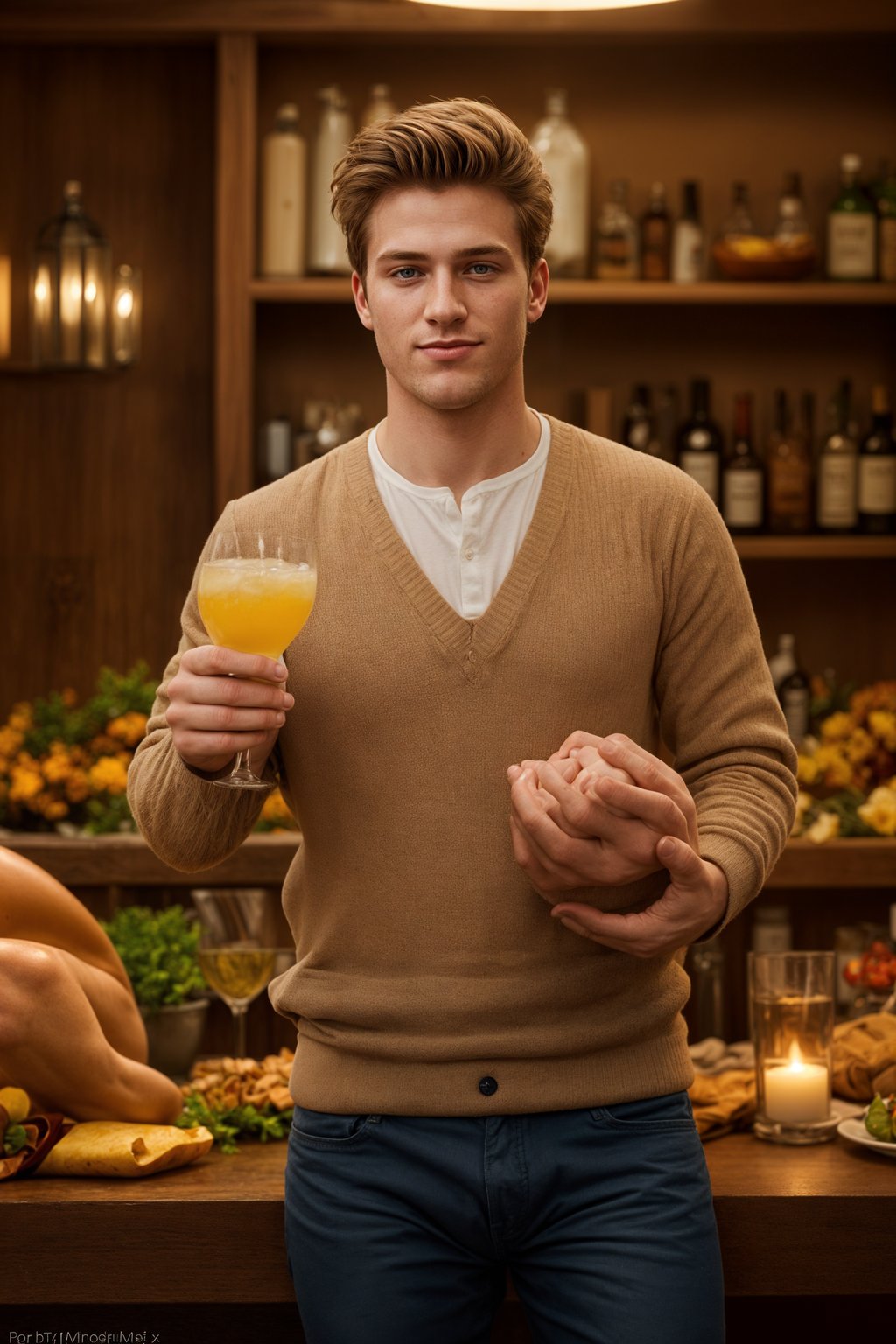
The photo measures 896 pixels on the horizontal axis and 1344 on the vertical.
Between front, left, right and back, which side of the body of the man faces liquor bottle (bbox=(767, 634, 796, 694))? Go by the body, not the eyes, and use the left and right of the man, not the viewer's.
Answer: back

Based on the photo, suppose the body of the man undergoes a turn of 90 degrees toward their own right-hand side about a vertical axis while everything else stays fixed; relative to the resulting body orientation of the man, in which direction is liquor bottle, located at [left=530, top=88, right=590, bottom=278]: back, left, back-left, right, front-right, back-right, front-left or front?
right

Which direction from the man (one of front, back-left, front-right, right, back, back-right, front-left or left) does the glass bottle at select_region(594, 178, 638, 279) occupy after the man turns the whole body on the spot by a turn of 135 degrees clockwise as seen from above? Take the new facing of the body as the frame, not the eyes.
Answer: front-right

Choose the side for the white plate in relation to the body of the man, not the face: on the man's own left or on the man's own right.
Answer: on the man's own left

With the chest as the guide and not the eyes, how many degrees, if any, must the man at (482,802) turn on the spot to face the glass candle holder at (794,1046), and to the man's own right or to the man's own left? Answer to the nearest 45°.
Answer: approximately 135° to the man's own left

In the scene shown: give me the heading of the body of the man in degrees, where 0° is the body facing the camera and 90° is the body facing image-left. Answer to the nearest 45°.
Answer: approximately 0°

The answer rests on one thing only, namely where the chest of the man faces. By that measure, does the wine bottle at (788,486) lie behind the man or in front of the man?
behind
